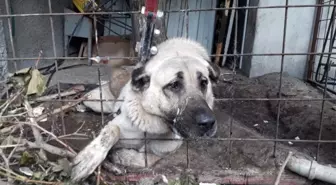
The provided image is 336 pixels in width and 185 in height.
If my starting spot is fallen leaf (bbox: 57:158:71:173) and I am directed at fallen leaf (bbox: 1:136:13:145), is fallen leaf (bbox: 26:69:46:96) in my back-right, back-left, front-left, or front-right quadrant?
front-right

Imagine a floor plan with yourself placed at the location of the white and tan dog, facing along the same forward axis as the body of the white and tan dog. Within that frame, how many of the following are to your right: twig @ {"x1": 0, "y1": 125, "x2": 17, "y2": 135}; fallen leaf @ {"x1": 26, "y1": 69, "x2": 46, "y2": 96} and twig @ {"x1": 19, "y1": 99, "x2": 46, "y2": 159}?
3

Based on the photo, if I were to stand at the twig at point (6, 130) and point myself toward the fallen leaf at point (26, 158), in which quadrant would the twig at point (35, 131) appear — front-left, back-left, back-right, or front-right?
front-left

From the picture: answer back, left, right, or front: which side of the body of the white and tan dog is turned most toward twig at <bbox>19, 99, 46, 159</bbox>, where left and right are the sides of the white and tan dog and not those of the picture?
right

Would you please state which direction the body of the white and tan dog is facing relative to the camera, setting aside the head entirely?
toward the camera

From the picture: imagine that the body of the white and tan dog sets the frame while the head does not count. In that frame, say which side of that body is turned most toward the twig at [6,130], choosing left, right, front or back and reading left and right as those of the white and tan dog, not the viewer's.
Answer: right

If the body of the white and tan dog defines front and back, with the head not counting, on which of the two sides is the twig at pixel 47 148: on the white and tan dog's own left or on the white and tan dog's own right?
on the white and tan dog's own right

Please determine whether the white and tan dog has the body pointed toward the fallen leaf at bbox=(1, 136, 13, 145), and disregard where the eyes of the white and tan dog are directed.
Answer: no

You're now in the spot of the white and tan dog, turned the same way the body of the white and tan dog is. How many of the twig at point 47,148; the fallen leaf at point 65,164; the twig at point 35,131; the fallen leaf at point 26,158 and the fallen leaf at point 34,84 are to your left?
0

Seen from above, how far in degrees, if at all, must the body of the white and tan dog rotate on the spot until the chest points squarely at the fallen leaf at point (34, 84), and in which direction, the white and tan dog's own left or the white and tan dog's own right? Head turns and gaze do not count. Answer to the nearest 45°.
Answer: approximately 90° to the white and tan dog's own right

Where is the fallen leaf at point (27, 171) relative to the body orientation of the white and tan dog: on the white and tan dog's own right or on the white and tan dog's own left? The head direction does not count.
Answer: on the white and tan dog's own right

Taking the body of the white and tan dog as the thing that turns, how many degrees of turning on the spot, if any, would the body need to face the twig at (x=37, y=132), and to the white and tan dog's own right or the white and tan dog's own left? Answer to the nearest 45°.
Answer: approximately 90° to the white and tan dog's own right

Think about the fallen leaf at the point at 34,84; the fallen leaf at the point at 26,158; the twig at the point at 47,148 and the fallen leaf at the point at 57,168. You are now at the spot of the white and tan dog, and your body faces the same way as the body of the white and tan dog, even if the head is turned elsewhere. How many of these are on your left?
0

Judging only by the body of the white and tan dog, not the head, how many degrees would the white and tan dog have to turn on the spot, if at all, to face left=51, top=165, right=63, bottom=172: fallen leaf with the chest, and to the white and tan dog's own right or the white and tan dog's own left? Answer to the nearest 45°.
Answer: approximately 45° to the white and tan dog's own right
